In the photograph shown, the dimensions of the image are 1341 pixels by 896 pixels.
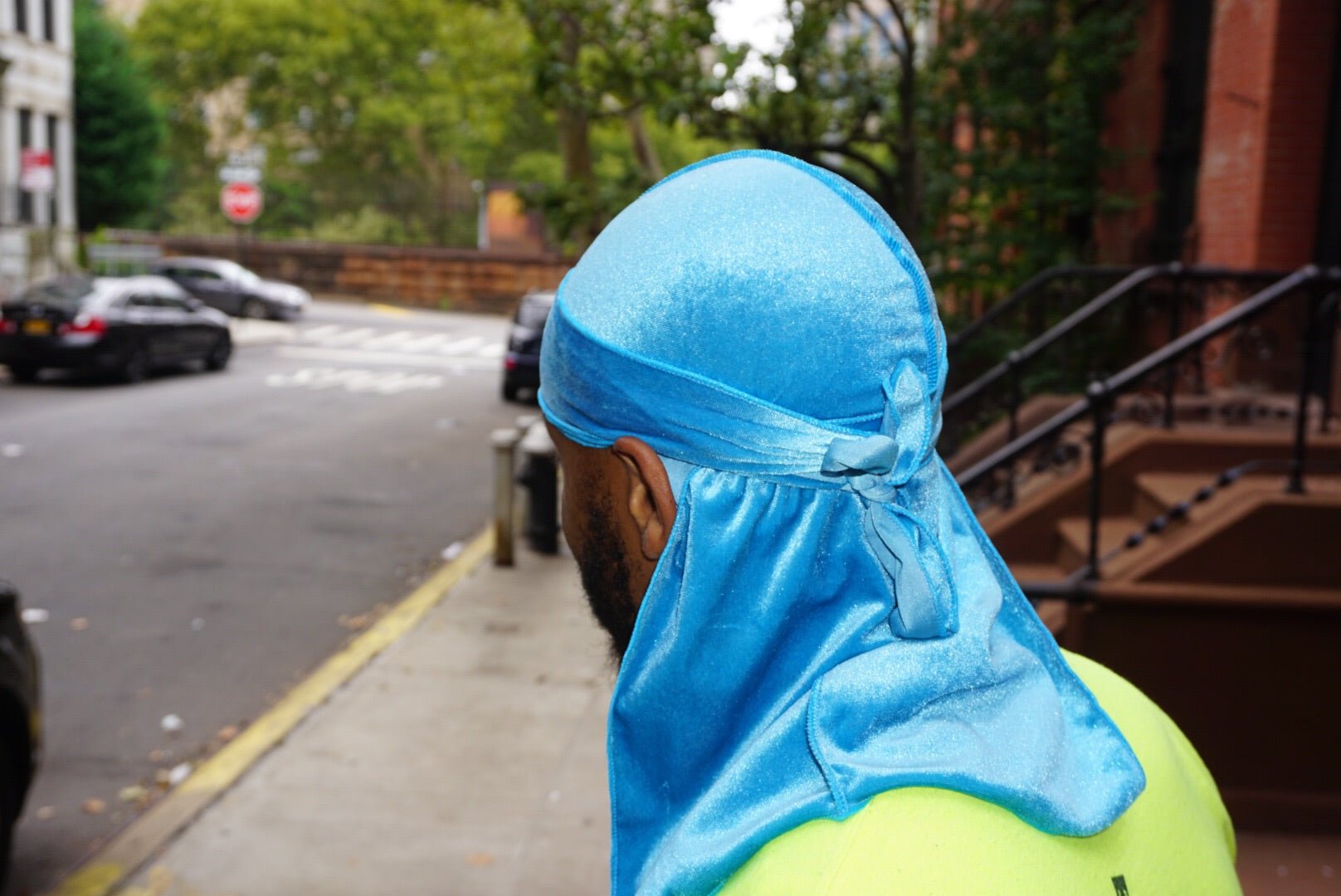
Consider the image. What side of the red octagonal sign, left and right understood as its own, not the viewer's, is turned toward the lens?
front

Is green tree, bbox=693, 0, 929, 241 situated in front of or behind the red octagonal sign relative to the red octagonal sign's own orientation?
in front

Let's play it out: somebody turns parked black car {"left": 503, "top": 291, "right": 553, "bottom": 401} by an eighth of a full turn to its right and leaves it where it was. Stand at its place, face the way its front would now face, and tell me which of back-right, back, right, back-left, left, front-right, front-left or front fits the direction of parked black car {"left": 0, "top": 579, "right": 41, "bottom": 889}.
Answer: back-right

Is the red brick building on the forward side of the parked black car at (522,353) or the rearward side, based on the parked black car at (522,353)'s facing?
on the rearward side

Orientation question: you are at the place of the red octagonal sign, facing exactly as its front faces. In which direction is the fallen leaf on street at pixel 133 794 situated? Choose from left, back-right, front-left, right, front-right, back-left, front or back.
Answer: front

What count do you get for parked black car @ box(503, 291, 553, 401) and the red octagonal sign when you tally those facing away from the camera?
1

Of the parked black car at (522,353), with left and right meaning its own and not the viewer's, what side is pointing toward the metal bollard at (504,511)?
back

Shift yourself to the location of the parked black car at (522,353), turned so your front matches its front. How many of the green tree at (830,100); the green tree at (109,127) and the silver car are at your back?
1

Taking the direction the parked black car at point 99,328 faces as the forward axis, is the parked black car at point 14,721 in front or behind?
behind

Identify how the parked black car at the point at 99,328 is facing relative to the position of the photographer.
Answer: facing away from the viewer and to the right of the viewer

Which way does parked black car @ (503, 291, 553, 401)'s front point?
away from the camera

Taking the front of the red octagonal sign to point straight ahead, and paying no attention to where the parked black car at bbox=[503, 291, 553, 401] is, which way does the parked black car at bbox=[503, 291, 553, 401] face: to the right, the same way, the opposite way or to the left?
the opposite way

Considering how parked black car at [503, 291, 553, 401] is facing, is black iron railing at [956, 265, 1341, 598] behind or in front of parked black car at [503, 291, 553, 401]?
behind
